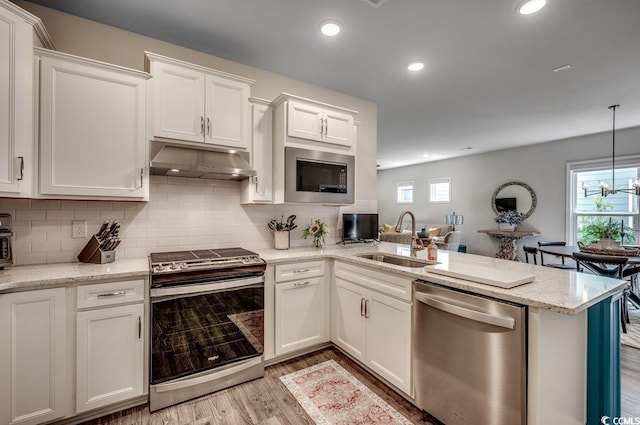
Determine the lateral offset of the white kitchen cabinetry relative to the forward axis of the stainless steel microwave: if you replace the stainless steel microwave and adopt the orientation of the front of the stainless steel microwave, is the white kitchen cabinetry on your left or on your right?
on your right

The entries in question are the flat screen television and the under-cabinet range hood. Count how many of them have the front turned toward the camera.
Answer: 2

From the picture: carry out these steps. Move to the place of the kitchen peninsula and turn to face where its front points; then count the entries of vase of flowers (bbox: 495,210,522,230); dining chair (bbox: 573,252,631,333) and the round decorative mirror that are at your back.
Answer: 3

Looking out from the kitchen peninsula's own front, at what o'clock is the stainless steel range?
The stainless steel range is roughly at 2 o'clock from the kitchen peninsula.

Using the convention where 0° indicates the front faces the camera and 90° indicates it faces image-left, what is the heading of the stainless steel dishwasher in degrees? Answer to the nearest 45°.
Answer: approximately 45°

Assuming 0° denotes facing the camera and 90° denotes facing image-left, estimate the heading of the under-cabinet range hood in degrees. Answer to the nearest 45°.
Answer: approximately 0°
